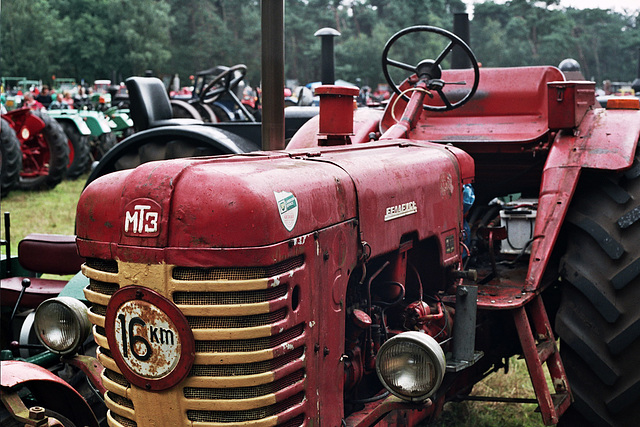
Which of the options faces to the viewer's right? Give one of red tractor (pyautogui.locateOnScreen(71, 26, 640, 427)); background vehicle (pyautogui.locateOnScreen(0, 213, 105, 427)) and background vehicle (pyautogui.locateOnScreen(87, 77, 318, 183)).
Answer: background vehicle (pyautogui.locateOnScreen(87, 77, 318, 183))

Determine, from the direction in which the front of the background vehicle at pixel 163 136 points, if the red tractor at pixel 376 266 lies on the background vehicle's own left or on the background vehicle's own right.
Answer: on the background vehicle's own right

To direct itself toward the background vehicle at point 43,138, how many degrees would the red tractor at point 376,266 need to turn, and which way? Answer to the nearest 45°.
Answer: approximately 90° to its right

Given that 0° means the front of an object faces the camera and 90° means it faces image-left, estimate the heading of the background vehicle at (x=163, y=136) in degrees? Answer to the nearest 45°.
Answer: approximately 270°

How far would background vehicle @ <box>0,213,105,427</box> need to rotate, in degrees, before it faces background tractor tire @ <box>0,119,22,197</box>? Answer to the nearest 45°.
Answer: approximately 135° to its right

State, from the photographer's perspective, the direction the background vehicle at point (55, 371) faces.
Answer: facing the viewer and to the left of the viewer

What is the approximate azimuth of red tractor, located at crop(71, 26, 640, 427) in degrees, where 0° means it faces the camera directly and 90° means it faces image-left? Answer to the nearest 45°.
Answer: approximately 45°

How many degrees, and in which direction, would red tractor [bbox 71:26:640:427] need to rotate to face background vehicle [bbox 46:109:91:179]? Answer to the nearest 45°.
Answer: approximately 90° to its right

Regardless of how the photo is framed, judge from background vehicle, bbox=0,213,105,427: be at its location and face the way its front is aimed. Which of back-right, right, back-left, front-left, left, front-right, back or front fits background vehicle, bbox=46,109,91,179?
back-right
